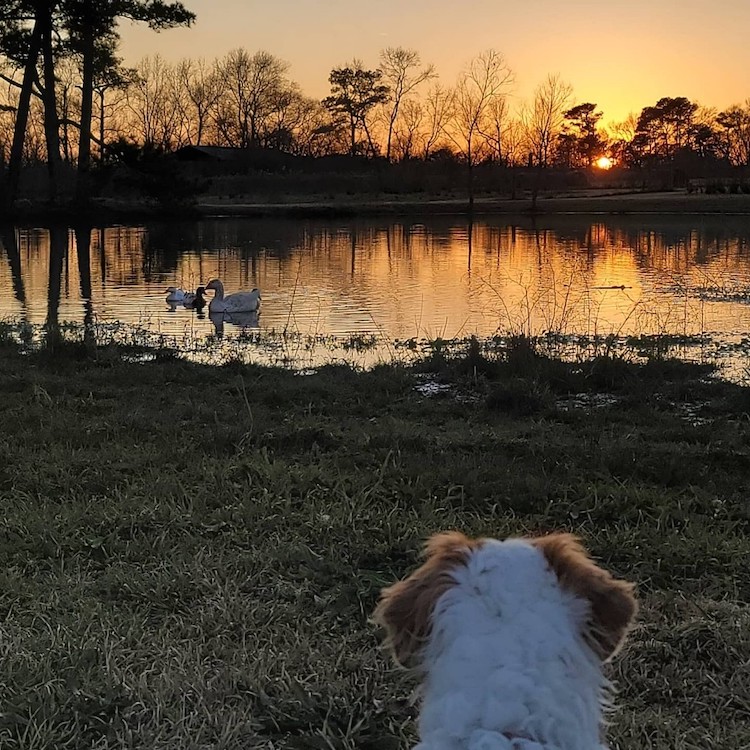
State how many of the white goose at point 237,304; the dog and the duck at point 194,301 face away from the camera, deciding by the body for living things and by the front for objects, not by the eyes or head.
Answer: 1

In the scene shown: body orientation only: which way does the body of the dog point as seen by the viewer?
away from the camera

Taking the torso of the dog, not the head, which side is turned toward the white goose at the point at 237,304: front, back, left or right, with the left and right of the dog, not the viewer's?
front

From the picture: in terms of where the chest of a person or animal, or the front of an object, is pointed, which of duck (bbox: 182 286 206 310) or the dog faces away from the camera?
the dog

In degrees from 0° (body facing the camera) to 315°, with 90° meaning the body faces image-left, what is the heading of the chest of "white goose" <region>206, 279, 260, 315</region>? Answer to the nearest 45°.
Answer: approximately 90°

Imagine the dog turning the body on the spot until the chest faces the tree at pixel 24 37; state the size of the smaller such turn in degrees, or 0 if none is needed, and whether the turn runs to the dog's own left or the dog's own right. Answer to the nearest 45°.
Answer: approximately 45° to the dog's own left

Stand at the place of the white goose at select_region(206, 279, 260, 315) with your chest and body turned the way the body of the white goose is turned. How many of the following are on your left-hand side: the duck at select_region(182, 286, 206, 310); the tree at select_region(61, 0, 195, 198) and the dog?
1
